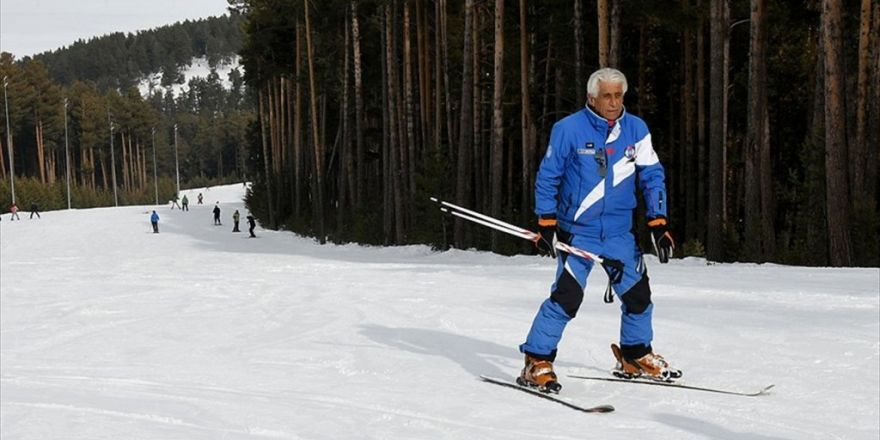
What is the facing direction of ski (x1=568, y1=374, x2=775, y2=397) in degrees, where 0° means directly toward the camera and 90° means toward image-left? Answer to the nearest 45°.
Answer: approximately 270°

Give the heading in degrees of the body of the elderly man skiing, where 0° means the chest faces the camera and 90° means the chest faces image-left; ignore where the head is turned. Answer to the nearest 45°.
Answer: approximately 315°

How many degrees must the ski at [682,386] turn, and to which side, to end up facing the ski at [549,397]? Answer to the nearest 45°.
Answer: approximately 135° to its right
